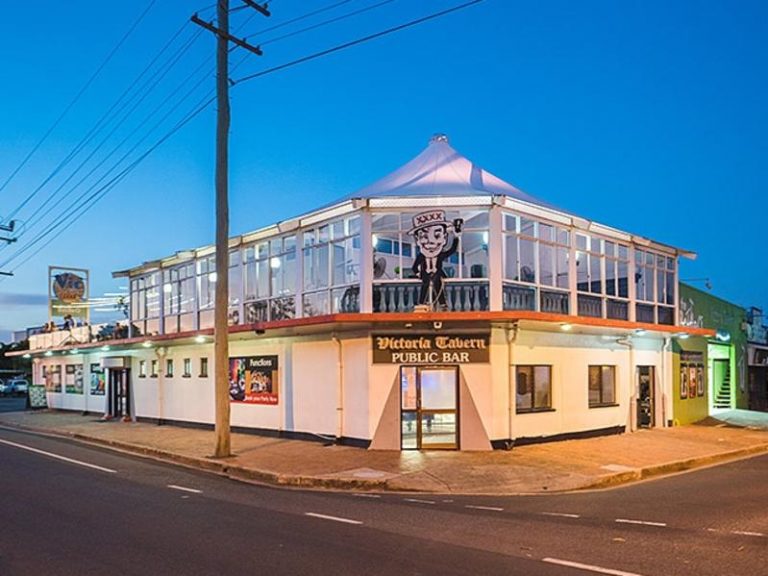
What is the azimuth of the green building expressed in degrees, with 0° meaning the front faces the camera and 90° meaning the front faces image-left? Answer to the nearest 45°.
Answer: approximately 315°

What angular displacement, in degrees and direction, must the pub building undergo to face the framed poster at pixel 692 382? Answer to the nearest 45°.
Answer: approximately 135° to its left

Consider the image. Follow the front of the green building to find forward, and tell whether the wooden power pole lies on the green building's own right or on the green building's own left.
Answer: on the green building's own right

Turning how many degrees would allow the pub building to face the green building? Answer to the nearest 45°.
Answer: approximately 135° to its left

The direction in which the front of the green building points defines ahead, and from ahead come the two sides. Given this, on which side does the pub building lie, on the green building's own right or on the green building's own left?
on the green building's own right

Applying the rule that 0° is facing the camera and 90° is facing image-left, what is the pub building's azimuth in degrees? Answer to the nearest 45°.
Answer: approximately 0°
